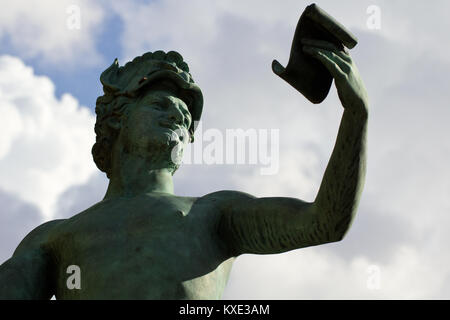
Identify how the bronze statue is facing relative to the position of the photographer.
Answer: facing the viewer and to the right of the viewer
